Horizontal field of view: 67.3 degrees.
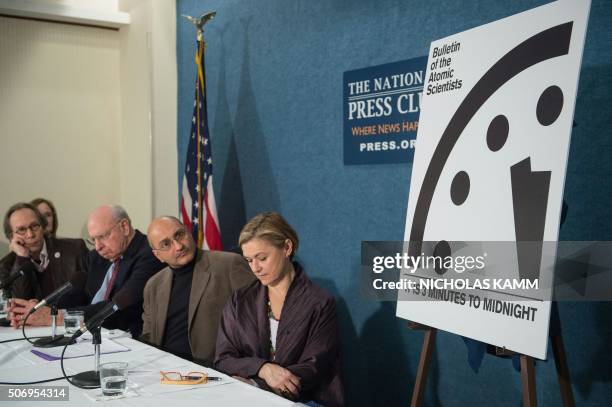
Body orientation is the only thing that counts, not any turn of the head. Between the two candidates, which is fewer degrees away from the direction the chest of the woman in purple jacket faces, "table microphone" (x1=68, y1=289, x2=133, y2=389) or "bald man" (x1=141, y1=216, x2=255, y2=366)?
the table microphone

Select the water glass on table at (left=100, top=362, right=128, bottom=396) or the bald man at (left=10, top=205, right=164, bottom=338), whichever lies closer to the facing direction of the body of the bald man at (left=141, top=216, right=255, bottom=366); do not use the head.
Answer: the water glass on table

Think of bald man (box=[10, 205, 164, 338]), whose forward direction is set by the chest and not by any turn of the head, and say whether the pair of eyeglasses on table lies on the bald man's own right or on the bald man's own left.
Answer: on the bald man's own left

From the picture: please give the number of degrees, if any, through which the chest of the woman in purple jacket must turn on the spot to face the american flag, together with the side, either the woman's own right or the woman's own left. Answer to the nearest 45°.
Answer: approximately 135° to the woman's own right

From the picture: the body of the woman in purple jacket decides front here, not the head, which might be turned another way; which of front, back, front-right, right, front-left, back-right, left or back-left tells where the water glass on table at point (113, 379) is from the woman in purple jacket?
front

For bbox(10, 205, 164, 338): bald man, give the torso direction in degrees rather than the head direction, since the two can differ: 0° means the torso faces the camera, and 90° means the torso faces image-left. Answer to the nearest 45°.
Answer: approximately 45°

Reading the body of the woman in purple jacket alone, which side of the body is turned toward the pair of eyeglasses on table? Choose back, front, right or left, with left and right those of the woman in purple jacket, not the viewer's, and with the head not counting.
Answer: front

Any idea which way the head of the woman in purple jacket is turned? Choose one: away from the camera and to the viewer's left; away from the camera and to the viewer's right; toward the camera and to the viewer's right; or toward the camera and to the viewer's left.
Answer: toward the camera and to the viewer's left

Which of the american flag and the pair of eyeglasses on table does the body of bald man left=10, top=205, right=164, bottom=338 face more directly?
the pair of eyeglasses on table

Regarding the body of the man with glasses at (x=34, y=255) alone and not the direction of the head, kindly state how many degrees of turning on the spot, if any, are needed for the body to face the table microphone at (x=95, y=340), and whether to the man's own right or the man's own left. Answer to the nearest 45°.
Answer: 0° — they already face it

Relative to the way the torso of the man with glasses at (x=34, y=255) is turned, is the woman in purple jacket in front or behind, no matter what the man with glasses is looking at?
in front

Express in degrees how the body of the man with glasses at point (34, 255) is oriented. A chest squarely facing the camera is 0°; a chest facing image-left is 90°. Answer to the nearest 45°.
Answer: approximately 0°

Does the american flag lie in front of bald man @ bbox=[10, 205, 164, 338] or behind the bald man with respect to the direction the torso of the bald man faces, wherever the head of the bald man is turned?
behind

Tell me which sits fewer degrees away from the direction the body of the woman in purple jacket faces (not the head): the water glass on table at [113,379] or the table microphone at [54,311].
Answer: the water glass on table
